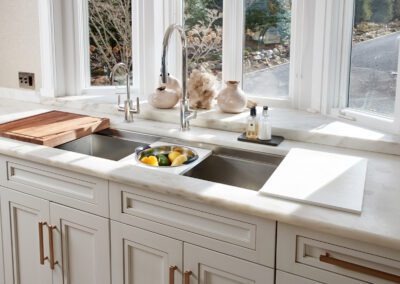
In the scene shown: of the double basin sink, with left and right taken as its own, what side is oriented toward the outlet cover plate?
right

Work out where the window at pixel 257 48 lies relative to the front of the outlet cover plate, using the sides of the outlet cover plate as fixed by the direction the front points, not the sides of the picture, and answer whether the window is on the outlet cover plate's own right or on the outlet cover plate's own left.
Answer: on the outlet cover plate's own left

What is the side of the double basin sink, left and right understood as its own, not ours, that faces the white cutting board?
left

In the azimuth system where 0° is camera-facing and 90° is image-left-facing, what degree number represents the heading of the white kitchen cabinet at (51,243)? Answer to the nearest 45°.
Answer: approximately 45°

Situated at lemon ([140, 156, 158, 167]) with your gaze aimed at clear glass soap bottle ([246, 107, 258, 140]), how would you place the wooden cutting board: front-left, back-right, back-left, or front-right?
back-left

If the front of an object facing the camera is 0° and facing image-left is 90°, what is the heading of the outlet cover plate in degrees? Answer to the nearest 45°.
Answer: approximately 45°

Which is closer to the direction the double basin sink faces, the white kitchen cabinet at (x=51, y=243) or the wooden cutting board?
the white kitchen cabinet

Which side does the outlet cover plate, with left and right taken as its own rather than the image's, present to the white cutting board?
left

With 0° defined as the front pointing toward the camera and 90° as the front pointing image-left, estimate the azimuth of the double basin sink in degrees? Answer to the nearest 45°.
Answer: approximately 45°
